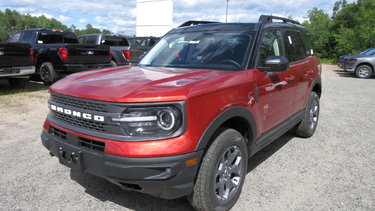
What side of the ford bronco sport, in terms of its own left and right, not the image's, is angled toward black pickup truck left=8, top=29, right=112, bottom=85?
right

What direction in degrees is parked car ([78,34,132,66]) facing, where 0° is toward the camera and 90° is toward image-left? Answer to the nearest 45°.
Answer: approximately 135°

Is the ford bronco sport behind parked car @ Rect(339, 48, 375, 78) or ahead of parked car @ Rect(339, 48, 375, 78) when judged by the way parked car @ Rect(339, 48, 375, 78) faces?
ahead

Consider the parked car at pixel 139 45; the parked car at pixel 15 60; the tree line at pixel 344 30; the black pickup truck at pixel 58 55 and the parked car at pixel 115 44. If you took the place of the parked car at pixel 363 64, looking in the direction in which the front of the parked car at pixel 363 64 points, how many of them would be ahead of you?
4

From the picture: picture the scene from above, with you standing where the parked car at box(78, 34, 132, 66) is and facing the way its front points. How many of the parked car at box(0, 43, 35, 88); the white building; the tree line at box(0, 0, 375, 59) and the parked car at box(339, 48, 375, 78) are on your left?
1

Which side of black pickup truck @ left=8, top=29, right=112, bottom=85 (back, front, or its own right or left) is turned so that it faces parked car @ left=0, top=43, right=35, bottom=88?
left

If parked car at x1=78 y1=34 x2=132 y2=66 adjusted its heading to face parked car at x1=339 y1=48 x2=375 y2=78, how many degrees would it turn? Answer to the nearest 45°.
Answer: approximately 135° to its right

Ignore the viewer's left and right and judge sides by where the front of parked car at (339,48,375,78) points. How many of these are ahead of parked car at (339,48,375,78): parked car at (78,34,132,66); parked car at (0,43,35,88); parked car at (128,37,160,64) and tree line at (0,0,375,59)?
3

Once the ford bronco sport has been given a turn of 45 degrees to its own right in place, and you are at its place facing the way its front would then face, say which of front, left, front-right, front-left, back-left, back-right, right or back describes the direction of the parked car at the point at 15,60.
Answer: front-right

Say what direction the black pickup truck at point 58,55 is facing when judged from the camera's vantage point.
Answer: facing away from the viewer and to the left of the viewer

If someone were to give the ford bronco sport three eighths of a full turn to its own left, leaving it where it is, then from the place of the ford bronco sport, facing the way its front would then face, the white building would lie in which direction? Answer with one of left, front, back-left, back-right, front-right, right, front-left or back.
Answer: left

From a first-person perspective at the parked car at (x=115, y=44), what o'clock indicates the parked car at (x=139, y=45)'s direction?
the parked car at (x=139, y=45) is roughly at 3 o'clock from the parked car at (x=115, y=44).

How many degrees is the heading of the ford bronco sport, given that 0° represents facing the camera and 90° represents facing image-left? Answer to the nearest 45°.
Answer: approximately 45°

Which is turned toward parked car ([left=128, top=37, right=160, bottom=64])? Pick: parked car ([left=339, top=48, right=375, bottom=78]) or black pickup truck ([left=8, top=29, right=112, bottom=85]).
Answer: parked car ([left=339, top=48, right=375, bottom=78])

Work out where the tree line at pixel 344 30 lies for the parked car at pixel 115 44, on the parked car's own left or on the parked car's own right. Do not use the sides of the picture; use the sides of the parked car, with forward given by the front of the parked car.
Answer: on the parked car's own right
